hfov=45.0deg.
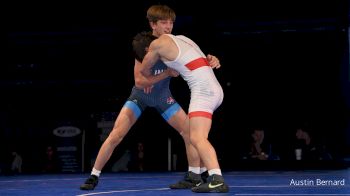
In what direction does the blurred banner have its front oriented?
toward the camera
